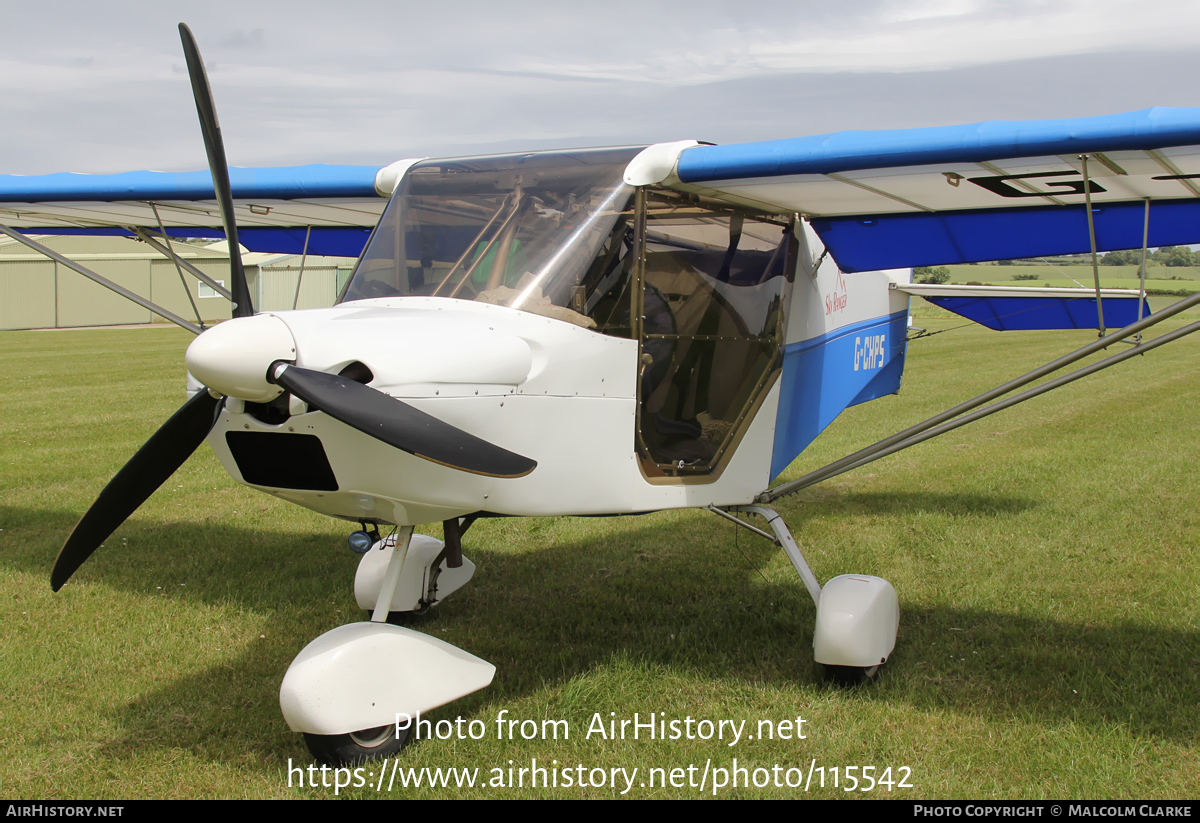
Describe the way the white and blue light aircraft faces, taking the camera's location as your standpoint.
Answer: facing the viewer and to the left of the viewer
